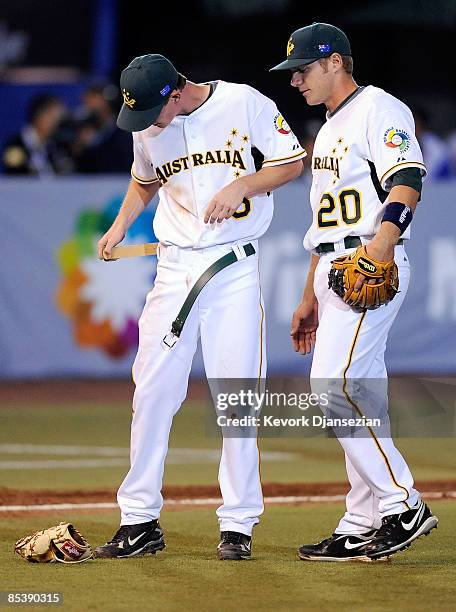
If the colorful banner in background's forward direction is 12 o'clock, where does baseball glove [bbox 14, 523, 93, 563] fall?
The baseball glove is roughly at 12 o'clock from the colorful banner in background.

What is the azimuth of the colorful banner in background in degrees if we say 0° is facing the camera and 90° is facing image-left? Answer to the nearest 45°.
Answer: approximately 0°

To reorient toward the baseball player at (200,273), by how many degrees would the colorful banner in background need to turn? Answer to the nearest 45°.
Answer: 0° — it already faces them

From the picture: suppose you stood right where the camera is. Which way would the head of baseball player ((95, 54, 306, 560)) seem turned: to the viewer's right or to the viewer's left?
to the viewer's left

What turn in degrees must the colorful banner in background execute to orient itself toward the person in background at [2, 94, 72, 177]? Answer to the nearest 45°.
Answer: approximately 180°

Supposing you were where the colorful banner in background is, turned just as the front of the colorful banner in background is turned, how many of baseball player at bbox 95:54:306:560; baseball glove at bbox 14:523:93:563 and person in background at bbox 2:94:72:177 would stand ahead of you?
2

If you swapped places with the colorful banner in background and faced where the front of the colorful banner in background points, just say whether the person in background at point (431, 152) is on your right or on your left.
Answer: on your left
